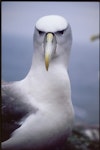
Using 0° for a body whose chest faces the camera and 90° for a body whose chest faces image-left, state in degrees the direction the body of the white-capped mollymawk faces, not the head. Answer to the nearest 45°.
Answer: approximately 315°
